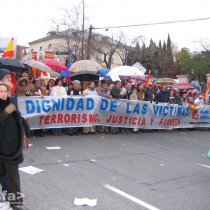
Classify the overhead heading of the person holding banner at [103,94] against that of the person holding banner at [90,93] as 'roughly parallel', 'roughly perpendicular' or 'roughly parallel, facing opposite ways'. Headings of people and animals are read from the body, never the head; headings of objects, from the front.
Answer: roughly parallel

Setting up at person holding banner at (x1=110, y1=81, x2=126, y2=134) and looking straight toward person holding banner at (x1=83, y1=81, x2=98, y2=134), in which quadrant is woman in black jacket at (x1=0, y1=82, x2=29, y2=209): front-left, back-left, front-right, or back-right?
front-left

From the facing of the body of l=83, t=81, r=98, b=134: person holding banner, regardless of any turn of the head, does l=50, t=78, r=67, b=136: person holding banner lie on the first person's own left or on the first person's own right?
on the first person's own right

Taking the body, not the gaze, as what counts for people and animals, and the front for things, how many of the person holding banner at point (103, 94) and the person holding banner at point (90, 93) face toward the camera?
2

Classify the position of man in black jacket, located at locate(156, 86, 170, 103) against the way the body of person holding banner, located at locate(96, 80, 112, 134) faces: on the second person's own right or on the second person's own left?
on the second person's own left

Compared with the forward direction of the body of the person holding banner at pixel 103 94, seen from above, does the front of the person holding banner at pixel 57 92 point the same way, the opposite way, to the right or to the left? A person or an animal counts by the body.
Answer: the same way

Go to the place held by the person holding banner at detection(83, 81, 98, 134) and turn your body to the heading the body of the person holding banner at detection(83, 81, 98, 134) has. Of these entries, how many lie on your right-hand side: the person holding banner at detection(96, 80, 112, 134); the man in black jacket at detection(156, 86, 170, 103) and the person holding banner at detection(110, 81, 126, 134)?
0

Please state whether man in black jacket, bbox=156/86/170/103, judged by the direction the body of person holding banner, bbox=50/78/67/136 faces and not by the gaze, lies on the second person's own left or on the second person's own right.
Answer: on the second person's own left

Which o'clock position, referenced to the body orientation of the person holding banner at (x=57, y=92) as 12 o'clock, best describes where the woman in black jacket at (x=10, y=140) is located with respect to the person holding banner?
The woman in black jacket is roughly at 12 o'clock from the person holding banner.

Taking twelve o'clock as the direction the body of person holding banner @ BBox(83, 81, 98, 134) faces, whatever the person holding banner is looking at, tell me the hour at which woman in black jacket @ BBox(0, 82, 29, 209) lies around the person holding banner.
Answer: The woman in black jacket is roughly at 12 o'clock from the person holding banner.

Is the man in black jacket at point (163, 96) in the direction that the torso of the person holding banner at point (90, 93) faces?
no

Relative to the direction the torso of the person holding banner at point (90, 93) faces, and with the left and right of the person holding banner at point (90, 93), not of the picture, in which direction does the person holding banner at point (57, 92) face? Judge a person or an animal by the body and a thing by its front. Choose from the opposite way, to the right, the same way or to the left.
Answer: the same way

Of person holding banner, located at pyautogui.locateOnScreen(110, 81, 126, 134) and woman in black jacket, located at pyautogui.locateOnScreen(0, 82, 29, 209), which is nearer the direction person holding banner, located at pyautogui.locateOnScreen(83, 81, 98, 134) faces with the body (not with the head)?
the woman in black jacket

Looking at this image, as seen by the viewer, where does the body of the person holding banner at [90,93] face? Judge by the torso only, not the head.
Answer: toward the camera

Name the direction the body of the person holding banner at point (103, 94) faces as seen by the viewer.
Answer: toward the camera

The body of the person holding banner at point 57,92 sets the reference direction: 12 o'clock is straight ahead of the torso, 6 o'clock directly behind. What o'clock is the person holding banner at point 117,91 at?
the person holding banner at point 117,91 is roughly at 8 o'clock from the person holding banner at point 57,92.

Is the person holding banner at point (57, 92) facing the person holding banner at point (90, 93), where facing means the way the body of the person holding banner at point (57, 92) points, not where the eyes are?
no

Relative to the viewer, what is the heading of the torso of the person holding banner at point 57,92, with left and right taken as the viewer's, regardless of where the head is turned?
facing the viewer
